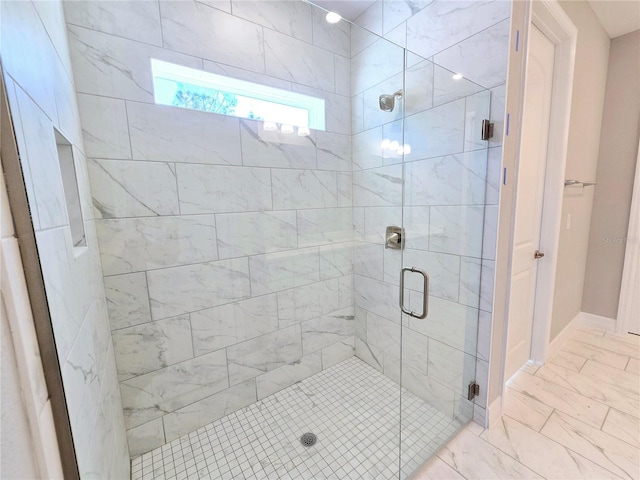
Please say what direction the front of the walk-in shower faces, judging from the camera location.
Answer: facing the viewer and to the right of the viewer

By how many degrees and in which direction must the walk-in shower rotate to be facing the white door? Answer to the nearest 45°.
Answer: approximately 45° to its left
